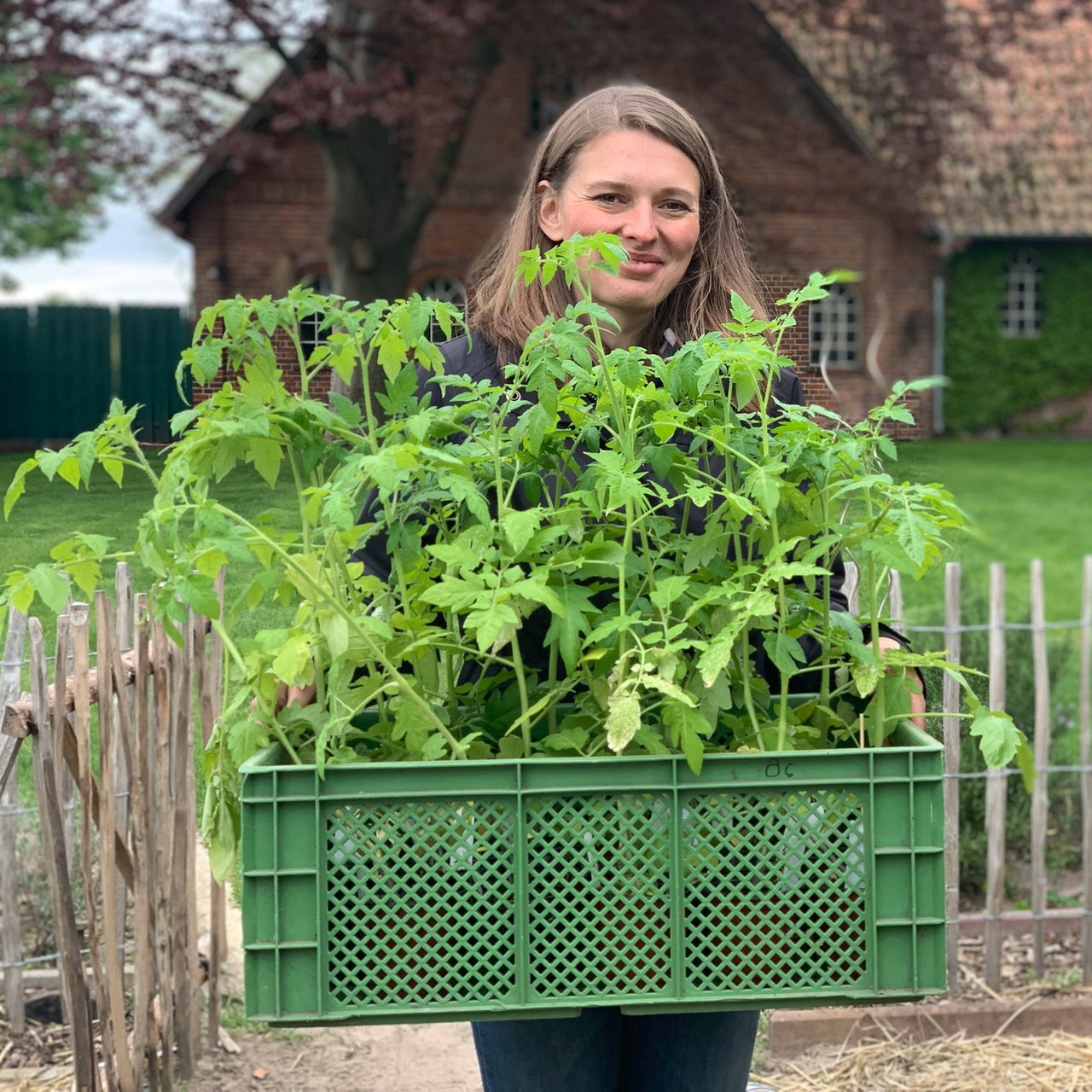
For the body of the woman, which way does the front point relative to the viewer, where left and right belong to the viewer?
facing the viewer

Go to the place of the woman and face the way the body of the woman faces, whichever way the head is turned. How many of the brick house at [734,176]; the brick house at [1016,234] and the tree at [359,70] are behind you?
3

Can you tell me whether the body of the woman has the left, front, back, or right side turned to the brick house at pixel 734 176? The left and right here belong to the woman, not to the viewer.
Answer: back

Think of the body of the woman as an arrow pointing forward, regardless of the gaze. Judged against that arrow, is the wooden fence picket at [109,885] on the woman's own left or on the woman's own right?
on the woman's own right

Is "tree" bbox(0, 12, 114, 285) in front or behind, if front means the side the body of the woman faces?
behind

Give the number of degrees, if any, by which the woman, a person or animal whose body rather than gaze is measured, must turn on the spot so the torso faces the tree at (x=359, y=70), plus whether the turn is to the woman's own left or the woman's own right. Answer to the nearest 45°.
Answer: approximately 180°

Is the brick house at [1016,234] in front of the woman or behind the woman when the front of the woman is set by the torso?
behind
